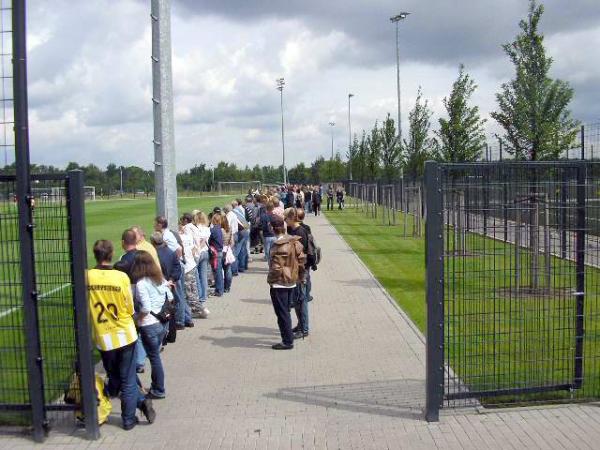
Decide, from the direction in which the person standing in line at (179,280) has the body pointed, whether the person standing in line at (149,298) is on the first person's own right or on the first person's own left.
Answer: on the first person's own left

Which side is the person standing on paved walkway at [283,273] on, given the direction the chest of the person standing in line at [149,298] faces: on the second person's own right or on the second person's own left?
on the second person's own right

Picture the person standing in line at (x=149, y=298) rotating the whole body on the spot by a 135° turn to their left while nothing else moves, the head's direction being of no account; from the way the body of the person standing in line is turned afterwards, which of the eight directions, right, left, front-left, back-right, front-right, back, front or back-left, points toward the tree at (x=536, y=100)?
back-left

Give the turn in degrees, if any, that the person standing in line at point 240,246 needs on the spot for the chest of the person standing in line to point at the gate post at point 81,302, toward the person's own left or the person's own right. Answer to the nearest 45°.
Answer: approximately 90° to the person's own left

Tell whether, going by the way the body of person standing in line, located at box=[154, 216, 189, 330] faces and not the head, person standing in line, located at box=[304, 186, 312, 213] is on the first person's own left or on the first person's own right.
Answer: on the first person's own right

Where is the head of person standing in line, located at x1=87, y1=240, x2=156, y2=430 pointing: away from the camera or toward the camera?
away from the camera

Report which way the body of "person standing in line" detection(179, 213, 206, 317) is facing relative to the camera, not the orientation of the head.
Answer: to the viewer's left

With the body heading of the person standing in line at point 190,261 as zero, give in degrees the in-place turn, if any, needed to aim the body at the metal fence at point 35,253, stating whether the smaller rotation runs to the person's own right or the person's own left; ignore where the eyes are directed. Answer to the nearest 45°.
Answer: approximately 90° to the person's own left
